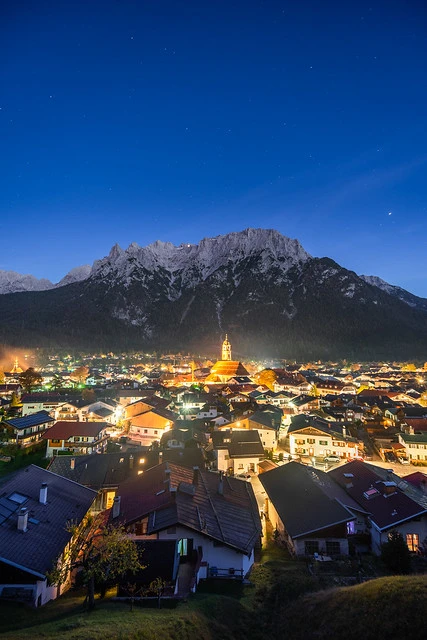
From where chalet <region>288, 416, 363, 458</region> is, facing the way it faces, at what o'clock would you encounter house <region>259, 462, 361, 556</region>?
The house is roughly at 12 o'clock from the chalet.

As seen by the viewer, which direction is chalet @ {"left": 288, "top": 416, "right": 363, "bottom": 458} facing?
toward the camera

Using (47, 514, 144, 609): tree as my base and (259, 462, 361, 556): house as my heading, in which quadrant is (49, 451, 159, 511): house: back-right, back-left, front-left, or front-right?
front-left

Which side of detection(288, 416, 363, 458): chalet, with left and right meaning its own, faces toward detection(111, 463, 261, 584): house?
front

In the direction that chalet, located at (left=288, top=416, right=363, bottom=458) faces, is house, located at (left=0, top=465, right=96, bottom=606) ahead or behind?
ahead

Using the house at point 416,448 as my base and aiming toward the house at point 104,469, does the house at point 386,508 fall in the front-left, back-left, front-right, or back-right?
front-left

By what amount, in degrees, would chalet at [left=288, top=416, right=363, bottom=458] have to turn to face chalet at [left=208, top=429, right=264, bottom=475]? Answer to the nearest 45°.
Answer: approximately 45° to its right

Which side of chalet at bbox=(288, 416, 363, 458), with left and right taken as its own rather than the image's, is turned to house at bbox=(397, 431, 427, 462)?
left

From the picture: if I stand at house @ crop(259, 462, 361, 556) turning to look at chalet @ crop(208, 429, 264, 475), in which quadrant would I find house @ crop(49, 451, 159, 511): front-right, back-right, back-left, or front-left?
front-left

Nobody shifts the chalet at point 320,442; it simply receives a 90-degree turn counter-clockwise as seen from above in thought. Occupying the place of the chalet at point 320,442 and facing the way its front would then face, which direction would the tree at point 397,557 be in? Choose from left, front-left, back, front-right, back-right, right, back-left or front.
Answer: right

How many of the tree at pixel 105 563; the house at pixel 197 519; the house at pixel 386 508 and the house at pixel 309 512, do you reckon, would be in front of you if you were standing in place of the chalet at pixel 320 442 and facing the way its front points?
4

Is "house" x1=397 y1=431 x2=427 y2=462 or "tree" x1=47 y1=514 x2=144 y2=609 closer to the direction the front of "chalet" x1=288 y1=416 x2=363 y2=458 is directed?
the tree

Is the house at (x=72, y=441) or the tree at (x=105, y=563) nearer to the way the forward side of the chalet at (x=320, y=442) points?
the tree

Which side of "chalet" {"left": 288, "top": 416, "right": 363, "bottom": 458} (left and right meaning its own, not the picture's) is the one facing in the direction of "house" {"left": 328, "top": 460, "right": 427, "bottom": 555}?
front

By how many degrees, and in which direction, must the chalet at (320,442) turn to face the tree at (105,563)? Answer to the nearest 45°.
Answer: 0° — it already faces it
